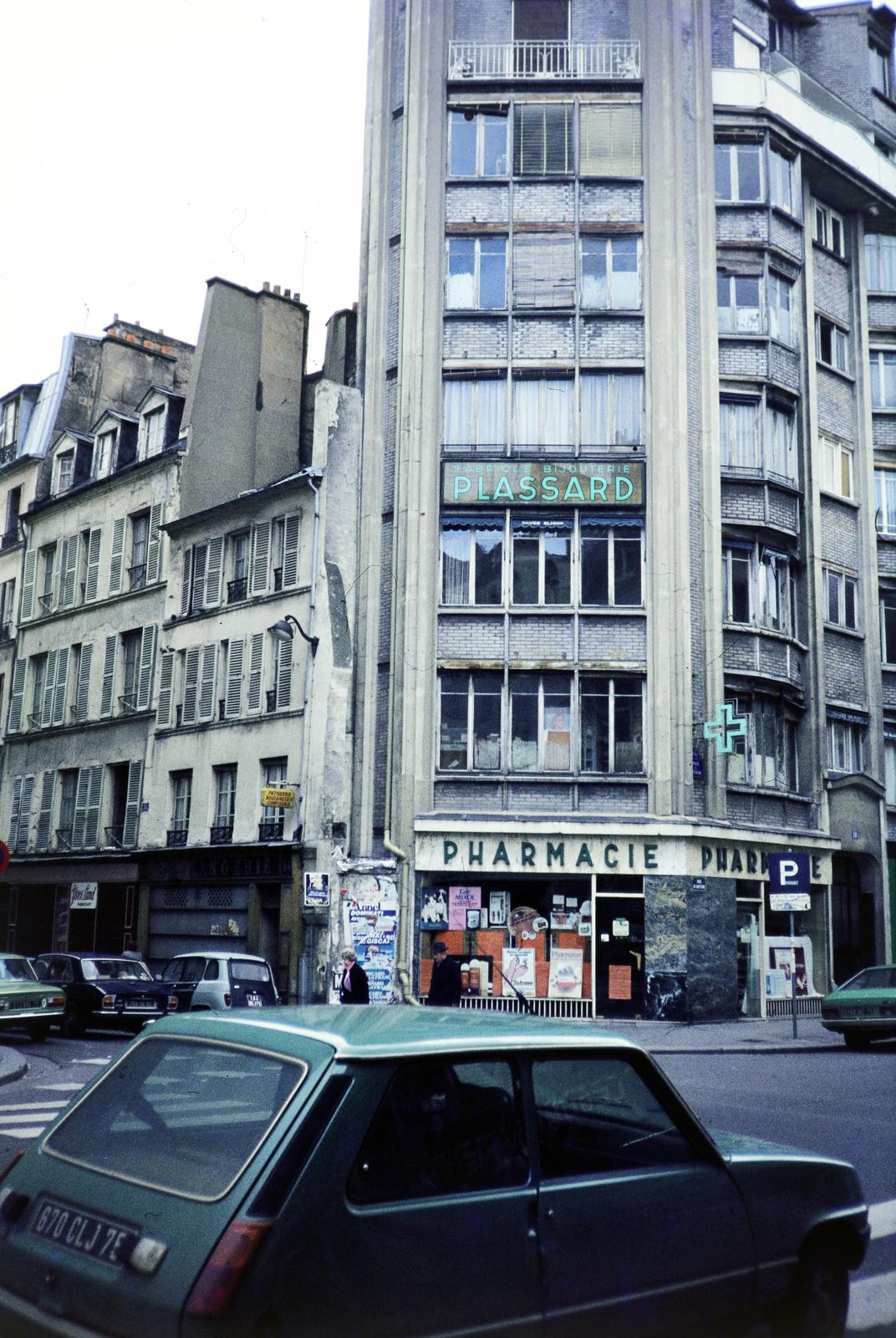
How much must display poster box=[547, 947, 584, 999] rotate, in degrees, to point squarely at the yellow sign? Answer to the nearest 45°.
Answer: approximately 90° to its right

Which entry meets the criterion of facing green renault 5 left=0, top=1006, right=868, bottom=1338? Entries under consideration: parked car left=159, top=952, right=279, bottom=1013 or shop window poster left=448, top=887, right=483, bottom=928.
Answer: the shop window poster

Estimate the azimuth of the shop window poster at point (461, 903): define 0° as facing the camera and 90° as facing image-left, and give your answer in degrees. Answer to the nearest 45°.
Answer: approximately 0°

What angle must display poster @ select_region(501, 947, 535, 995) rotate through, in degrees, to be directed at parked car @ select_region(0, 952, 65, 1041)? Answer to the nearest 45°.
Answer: approximately 45° to its right

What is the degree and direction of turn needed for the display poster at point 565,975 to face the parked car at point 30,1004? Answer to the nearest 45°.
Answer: approximately 45° to its right

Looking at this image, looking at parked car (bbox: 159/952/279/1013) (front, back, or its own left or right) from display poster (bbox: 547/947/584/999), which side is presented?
right

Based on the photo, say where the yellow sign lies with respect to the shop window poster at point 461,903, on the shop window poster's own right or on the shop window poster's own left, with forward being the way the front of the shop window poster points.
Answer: on the shop window poster's own right

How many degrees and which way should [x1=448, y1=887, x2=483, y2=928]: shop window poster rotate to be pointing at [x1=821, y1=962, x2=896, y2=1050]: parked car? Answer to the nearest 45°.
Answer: approximately 45° to its left
